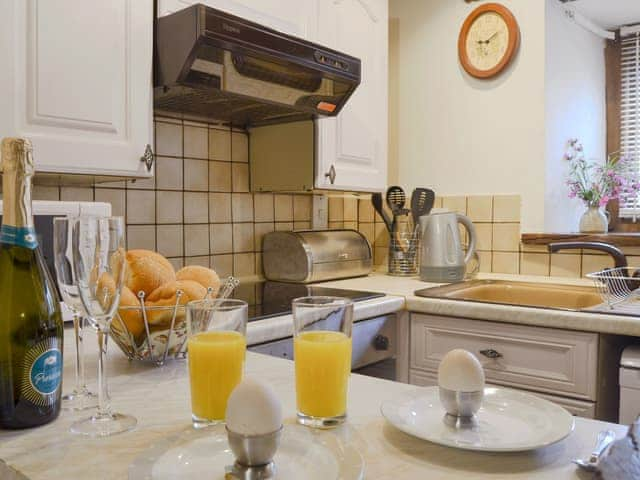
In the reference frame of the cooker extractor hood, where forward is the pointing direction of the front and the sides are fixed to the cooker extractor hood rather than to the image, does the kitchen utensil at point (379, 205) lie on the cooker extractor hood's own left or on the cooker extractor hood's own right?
on the cooker extractor hood's own left

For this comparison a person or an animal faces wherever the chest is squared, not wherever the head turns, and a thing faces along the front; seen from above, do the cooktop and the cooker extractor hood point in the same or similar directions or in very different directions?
same or similar directions

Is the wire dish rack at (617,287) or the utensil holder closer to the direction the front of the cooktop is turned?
the wire dish rack

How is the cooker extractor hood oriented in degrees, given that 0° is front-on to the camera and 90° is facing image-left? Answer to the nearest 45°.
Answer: approximately 315°

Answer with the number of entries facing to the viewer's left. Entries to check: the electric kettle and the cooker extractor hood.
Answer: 1

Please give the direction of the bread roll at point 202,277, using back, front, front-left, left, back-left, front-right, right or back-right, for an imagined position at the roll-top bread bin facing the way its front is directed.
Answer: front-right

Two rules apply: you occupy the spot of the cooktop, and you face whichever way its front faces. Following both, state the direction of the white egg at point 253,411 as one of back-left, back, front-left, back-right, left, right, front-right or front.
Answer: front-right

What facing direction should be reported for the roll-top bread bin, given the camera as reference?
facing the viewer and to the right of the viewer

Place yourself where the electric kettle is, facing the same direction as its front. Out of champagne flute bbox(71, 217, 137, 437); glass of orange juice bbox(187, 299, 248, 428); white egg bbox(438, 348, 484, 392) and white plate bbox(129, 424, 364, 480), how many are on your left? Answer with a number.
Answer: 4

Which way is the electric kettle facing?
to the viewer's left

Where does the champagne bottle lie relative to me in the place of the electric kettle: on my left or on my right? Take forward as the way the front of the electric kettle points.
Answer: on my left
